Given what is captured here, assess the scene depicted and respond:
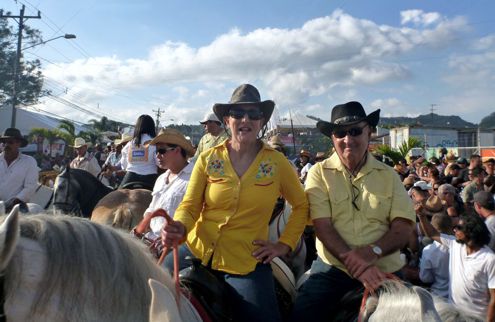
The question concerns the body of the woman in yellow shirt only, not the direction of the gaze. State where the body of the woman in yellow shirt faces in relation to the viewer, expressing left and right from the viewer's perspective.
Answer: facing the viewer

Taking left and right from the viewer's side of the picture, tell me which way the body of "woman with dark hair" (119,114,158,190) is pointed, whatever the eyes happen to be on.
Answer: facing away from the viewer

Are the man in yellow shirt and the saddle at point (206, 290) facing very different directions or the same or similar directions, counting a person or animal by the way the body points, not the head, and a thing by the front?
same or similar directions

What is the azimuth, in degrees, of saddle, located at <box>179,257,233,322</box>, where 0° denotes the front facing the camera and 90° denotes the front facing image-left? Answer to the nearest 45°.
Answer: approximately 45°

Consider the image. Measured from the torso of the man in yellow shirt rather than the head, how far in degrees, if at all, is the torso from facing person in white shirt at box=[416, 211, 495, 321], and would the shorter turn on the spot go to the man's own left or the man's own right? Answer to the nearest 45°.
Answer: approximately 135° to the man's own left

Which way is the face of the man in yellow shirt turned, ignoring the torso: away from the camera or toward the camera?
toward the camera

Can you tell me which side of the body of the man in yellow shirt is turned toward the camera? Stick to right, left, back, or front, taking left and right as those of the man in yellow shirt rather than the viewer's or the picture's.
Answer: front

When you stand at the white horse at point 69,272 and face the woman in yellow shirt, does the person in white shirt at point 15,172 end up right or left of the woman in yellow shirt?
left

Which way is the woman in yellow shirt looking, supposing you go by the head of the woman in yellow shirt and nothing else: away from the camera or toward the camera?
toward the camera
